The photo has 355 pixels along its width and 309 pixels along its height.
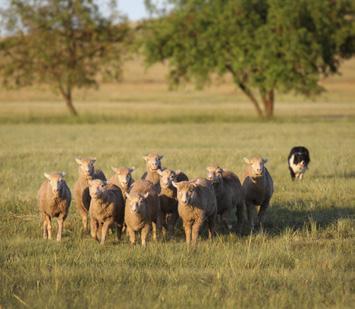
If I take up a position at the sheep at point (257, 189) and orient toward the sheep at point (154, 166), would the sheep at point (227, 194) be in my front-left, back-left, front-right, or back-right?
front-left

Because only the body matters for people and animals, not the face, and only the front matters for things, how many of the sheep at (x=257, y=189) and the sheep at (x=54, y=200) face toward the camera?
2

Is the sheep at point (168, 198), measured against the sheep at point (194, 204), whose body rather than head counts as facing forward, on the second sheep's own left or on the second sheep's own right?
on the second sheep's own right

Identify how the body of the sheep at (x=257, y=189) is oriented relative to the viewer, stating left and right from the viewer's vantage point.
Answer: facing the viewer

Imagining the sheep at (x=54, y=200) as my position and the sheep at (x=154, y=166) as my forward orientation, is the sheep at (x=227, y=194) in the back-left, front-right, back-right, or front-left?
front-right

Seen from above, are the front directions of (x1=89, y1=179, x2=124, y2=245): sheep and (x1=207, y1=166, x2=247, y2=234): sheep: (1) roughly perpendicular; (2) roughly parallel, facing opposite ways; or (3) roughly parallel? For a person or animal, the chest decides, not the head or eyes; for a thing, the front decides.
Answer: roughly parallel

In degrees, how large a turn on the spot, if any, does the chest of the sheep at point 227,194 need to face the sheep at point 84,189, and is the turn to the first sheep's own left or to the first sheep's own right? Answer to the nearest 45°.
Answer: approximately 45° to the first sheep's own right

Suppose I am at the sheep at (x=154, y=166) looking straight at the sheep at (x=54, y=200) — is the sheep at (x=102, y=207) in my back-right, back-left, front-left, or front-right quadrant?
front-left

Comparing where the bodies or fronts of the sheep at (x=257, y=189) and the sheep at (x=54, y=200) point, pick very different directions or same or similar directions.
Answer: same or similar directions

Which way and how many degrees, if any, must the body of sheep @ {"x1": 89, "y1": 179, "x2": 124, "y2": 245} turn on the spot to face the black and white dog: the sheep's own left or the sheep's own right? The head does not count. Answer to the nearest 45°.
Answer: approximately 180°

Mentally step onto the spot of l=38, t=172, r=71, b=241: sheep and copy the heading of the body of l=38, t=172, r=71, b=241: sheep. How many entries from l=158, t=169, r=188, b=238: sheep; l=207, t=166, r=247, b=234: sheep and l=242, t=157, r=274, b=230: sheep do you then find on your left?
3

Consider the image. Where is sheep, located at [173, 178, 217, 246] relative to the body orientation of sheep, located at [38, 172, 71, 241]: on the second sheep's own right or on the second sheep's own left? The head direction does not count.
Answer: on the second sheep's own left

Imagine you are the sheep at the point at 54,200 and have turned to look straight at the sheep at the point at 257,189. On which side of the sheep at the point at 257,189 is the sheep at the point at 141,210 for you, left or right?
right

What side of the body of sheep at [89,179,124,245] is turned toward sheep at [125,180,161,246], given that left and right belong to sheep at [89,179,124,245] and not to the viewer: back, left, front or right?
left

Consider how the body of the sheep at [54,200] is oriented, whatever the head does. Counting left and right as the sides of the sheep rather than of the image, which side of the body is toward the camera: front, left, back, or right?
front
